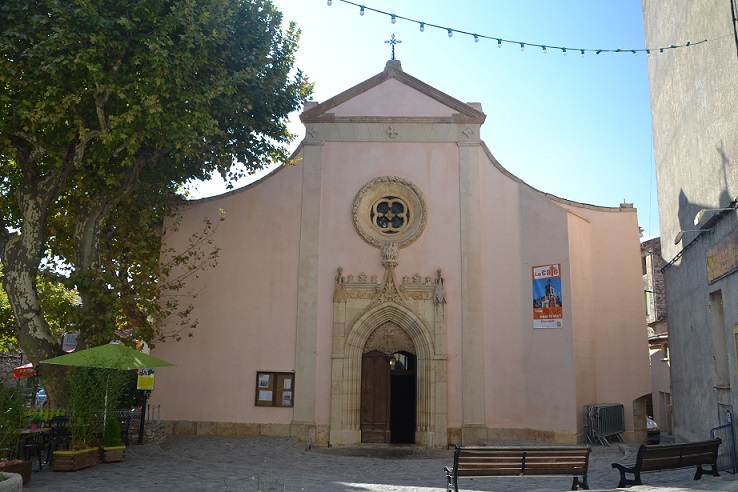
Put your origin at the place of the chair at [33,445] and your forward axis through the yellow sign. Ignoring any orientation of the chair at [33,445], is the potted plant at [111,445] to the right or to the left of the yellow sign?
right

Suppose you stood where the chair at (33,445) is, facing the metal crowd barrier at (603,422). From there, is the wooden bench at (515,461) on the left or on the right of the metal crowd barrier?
right

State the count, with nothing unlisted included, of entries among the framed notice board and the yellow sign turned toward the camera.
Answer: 2

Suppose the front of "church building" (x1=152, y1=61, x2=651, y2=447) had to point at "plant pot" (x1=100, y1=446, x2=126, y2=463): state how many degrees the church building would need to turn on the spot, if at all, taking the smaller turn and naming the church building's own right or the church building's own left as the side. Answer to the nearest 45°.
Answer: approximately 45° to the church building's own right

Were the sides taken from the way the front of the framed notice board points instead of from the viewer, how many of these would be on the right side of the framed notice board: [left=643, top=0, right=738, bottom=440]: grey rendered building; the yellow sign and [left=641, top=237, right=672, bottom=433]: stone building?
1

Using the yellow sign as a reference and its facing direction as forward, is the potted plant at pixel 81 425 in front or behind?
in front

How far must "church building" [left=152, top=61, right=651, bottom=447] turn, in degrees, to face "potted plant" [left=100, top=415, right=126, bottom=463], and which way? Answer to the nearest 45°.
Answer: approximately 45° to its right

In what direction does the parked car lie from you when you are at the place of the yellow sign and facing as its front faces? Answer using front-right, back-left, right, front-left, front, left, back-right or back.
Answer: left

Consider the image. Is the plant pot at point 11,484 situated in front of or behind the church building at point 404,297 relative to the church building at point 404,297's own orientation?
in front

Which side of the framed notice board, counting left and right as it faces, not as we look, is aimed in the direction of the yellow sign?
right

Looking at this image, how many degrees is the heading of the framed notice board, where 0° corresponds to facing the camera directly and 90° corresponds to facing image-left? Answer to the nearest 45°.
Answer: approximately 0°
